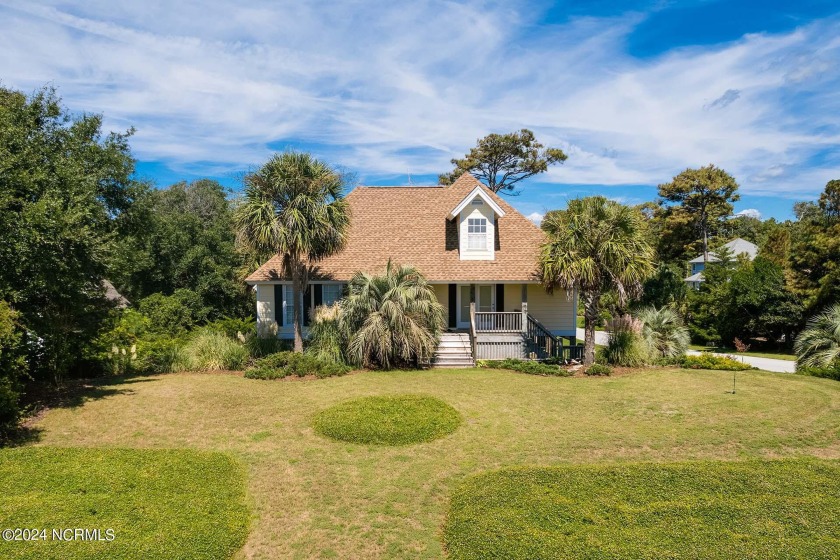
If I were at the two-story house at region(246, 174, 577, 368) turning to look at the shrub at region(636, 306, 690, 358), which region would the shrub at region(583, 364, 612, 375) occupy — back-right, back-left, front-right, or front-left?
front-right

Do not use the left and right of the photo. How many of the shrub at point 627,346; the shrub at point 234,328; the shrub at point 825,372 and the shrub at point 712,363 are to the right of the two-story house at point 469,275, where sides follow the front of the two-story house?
1

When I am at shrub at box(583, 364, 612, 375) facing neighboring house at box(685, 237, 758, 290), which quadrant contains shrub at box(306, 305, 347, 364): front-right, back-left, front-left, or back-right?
back-left

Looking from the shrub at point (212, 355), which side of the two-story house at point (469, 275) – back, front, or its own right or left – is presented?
right

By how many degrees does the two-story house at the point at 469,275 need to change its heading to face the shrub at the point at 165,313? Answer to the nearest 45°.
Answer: approximately 90° to its right

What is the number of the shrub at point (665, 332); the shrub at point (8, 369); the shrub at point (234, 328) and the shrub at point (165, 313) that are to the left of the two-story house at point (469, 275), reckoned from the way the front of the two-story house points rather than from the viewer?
1

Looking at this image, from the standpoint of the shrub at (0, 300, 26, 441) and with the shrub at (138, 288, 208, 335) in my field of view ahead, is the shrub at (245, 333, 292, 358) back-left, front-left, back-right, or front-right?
front-right

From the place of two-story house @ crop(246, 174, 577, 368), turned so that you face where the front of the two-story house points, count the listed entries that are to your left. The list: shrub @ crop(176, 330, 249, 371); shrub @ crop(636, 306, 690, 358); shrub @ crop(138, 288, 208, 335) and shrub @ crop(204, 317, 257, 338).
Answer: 1

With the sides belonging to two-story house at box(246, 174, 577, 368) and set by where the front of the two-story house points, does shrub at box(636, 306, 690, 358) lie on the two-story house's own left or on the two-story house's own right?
on the two-story house's own left

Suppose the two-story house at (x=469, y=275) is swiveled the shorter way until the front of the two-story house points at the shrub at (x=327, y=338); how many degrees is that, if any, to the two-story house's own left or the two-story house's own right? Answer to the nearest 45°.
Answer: approximately 45° to the two-story house's own right

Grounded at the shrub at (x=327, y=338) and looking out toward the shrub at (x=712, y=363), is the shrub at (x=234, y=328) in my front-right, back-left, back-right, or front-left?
back-left

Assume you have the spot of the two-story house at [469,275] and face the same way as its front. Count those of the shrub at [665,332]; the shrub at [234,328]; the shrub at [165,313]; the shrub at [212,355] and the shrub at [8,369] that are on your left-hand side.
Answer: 1

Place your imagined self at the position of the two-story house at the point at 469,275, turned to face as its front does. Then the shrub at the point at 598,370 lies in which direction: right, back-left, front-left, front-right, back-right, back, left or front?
front-left

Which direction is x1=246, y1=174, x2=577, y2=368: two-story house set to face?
toward the camera

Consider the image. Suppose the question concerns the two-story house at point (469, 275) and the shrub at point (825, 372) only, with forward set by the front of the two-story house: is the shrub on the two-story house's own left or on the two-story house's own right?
on the two-story house's own left

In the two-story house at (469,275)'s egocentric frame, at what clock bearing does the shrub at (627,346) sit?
The shrub is roughly at 10 o'clock from the two-story house.

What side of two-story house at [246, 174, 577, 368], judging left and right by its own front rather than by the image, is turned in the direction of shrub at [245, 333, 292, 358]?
right

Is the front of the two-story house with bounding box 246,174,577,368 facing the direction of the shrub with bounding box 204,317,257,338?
no

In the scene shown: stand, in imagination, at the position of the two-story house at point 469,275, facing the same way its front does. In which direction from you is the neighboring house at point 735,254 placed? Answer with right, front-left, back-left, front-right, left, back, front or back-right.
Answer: back-left

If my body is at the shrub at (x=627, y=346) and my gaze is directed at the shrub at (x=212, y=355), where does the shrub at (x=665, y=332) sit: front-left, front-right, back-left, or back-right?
back-right
